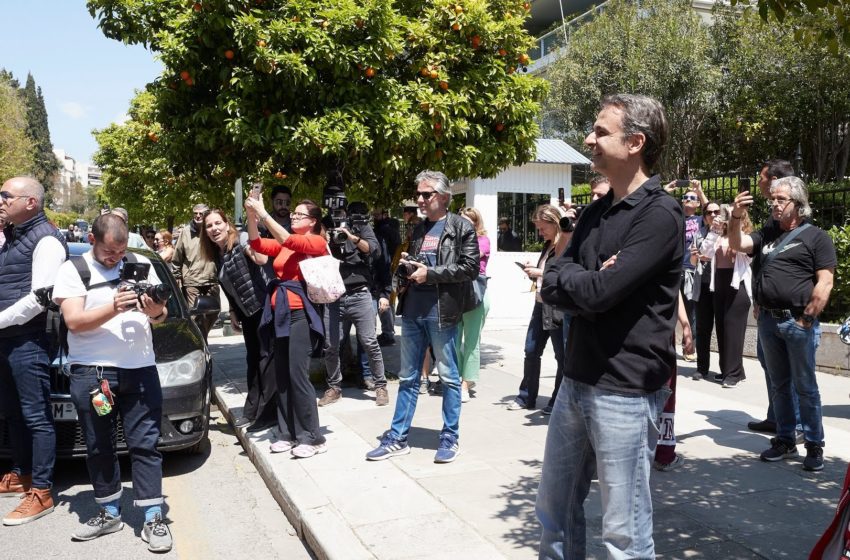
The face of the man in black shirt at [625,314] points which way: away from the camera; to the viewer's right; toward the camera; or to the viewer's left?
to the viewer's left

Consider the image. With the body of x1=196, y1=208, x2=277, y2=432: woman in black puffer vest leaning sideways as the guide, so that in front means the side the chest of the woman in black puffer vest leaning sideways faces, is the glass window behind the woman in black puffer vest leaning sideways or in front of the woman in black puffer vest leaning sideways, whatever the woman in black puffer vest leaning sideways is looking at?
behind

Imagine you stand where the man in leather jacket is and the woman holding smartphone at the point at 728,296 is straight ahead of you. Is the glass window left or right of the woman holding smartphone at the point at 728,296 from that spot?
left

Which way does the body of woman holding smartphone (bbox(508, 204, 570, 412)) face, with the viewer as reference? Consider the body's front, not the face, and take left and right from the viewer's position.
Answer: facing to the left of the viewer

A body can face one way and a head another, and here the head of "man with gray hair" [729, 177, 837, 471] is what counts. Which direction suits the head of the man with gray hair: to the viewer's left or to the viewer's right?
to the viewer's left
